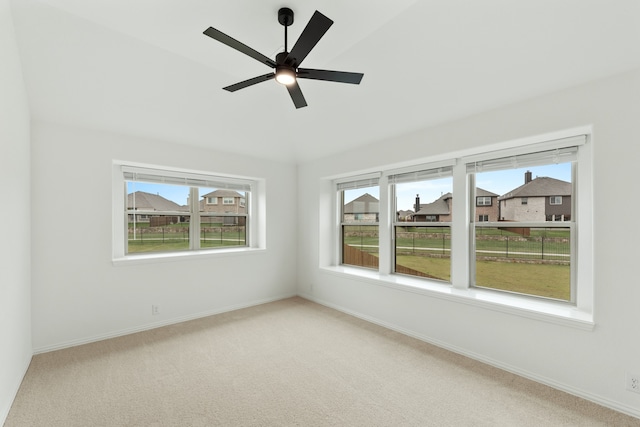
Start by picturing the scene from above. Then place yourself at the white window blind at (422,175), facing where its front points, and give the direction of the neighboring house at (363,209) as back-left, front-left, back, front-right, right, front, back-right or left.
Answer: right

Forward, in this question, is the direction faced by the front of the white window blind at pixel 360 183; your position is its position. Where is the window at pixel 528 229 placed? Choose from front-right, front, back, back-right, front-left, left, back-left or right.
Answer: left

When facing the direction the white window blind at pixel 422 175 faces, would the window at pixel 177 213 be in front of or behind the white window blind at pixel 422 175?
in front

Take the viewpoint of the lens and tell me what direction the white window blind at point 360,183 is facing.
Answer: facing the viewer and to the left of the viewer

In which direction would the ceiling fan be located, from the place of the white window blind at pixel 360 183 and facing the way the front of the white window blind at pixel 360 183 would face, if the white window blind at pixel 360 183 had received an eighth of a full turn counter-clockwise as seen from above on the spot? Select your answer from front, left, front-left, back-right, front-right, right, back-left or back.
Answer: front

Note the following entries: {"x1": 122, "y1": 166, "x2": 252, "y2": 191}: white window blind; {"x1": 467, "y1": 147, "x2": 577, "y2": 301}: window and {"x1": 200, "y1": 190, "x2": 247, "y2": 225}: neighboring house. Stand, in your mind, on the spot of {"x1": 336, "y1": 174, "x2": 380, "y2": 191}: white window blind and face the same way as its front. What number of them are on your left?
1

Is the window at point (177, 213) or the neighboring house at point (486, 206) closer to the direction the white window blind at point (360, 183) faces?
the window

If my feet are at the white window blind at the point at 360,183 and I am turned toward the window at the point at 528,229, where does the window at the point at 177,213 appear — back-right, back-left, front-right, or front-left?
back-right

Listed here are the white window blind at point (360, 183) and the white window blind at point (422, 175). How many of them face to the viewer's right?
0

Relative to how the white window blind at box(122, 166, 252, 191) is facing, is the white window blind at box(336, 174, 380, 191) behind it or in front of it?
in front

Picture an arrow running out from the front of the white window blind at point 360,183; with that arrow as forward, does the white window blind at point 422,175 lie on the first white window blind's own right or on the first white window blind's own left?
on the first white window blind's own left

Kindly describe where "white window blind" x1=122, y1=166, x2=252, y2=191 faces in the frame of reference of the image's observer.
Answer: facing the viewer and to the right of the viewer
